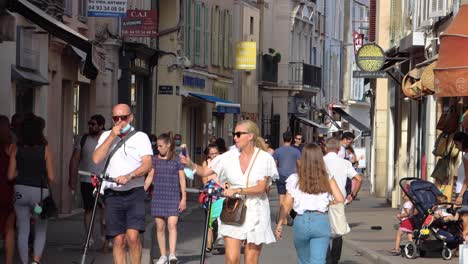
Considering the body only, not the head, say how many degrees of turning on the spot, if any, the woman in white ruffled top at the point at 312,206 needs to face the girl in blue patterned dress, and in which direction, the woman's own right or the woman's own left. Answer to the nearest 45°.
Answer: approximately 45° to the woman's own left

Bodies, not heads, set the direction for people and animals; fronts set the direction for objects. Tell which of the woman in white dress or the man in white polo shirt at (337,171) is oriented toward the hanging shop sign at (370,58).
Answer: the man in white polo shirt

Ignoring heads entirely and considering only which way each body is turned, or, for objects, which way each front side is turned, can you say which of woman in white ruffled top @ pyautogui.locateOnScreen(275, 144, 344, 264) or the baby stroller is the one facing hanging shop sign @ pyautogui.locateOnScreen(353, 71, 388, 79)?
the woman in white ruffled top

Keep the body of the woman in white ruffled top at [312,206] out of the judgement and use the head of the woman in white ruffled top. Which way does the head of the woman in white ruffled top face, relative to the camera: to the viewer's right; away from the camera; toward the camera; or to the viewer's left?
away from the camera

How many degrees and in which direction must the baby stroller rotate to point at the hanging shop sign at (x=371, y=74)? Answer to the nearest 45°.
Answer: approximately 90° to its left

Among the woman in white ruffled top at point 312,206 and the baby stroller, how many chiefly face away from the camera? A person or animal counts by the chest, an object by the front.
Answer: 1

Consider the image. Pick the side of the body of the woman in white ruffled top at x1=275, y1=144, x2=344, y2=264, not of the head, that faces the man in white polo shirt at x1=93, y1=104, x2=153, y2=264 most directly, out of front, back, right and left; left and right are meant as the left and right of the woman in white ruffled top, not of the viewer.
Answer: left

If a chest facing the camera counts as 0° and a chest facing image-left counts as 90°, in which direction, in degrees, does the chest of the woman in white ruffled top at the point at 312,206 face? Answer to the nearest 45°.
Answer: approximately 180°
